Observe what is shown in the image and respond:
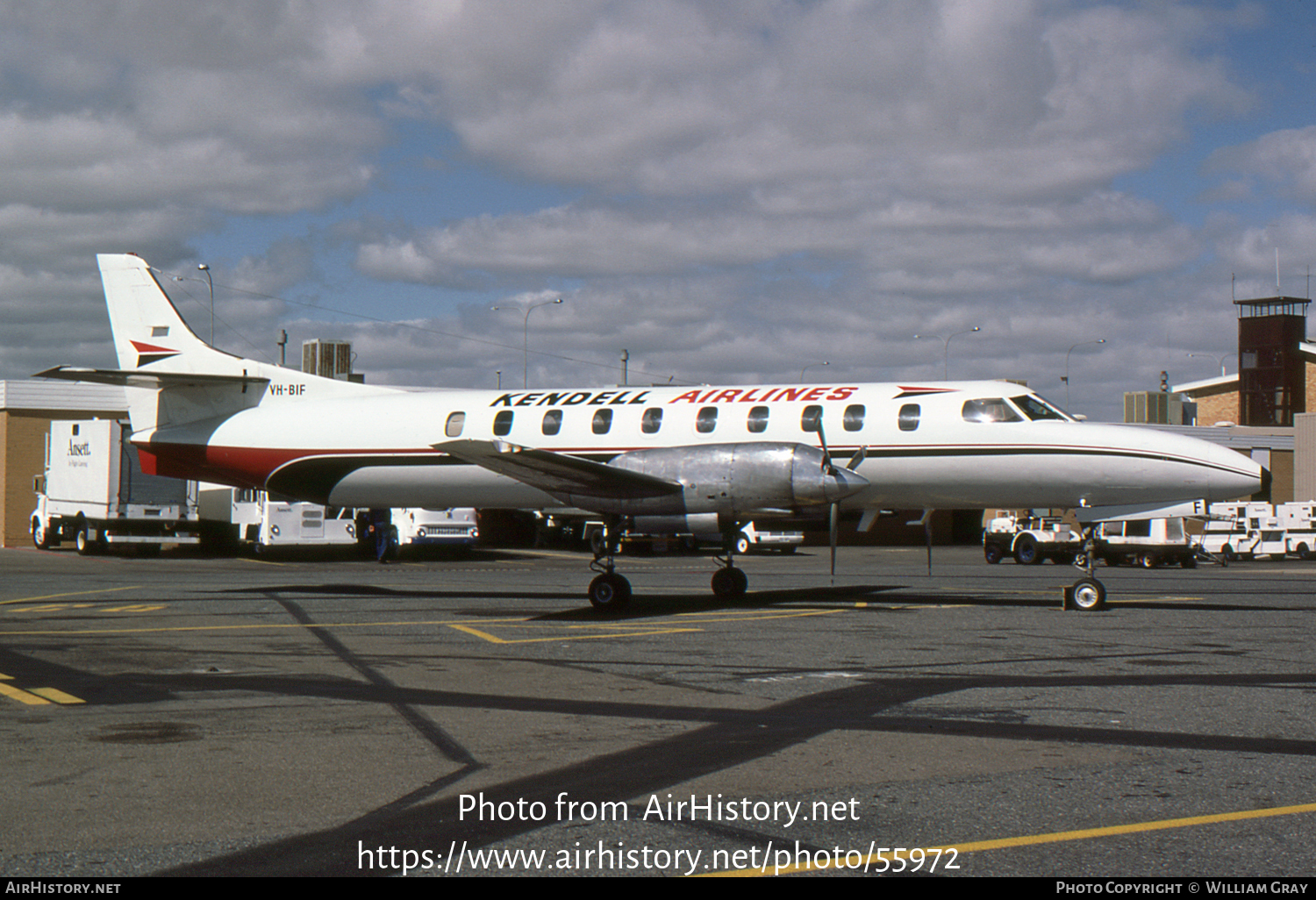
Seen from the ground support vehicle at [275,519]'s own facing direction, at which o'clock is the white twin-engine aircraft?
The white twin-engine aircraft is roughly at 11 o'clock from the ground support vehicle.

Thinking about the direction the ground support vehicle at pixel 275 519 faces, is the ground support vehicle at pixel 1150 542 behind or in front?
in front

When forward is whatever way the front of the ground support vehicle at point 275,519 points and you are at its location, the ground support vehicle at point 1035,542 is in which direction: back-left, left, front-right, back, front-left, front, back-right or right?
front-left

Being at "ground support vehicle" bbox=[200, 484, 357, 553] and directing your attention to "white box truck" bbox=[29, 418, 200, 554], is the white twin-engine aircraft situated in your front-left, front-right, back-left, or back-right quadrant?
back-left

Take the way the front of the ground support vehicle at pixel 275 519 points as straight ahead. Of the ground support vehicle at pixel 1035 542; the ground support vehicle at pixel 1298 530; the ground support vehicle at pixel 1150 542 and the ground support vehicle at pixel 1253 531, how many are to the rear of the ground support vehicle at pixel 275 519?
0

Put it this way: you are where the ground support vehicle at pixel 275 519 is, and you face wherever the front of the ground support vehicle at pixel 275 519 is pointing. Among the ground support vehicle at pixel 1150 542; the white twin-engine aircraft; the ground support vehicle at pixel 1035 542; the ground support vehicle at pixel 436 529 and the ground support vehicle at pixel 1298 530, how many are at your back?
0

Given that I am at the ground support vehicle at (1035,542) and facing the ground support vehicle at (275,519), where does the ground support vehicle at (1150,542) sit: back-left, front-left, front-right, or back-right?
back-left

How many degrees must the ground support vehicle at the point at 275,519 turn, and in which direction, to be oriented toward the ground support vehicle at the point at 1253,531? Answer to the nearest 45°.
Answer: approximately 45° to its left
